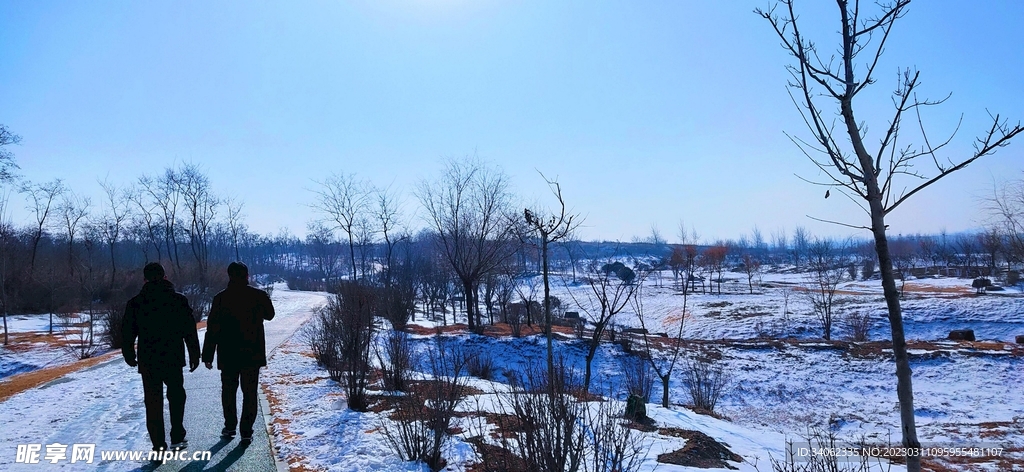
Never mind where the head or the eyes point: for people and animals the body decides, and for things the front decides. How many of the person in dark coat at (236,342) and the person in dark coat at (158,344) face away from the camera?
2

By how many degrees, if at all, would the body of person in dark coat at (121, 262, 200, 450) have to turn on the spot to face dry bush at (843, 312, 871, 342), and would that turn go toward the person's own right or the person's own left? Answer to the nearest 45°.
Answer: approximately 90° to the person's own right

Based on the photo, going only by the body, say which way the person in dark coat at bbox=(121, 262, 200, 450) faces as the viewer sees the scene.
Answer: away from the camera

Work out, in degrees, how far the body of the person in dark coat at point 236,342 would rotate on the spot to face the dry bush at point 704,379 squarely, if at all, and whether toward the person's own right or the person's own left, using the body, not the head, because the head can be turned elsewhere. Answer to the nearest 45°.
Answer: approximately 45° to the person's own right

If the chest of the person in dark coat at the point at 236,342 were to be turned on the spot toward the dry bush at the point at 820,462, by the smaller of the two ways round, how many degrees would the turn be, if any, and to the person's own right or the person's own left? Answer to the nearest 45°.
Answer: approximately 135° to the person's own right

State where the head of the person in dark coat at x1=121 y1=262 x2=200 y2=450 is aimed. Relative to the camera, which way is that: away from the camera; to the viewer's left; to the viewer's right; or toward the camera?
away from the camera

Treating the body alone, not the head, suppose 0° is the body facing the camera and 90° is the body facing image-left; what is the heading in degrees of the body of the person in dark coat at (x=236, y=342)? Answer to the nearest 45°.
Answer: approximately 180°
